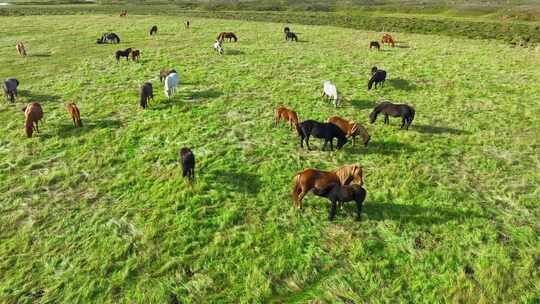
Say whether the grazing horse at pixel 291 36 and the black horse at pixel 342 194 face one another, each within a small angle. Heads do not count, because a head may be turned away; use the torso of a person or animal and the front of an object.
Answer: no

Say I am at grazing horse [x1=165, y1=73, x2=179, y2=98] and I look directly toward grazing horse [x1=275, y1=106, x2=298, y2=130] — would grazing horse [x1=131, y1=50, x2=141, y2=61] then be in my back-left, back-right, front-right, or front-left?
back-left

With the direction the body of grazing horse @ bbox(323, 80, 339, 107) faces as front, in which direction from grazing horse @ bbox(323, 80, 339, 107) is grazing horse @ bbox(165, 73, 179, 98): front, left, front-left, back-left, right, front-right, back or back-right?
back-right

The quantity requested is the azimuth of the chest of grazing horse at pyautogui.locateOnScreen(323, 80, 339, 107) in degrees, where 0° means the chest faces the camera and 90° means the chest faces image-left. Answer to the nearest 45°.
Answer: approximately 315°

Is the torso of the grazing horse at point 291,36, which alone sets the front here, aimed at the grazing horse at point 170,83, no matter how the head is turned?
no

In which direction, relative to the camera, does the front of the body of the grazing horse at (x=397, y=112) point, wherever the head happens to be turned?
to the viewer's left

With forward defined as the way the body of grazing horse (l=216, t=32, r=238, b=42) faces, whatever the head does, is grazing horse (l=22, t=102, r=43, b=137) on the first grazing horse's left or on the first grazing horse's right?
on the first grazing horse's left

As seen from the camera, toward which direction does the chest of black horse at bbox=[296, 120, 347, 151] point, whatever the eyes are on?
to the viewer's right

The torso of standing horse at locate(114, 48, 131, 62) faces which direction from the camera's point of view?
to the viewer's right

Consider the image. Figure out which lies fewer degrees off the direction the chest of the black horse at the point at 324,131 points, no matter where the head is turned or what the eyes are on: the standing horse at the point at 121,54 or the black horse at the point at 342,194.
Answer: the black horse

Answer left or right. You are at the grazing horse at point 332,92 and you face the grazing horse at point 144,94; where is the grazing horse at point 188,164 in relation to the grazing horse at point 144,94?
left

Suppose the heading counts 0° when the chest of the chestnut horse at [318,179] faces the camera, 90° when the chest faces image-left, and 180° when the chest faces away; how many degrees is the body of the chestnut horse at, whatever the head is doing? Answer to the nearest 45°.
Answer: approximately 270°
